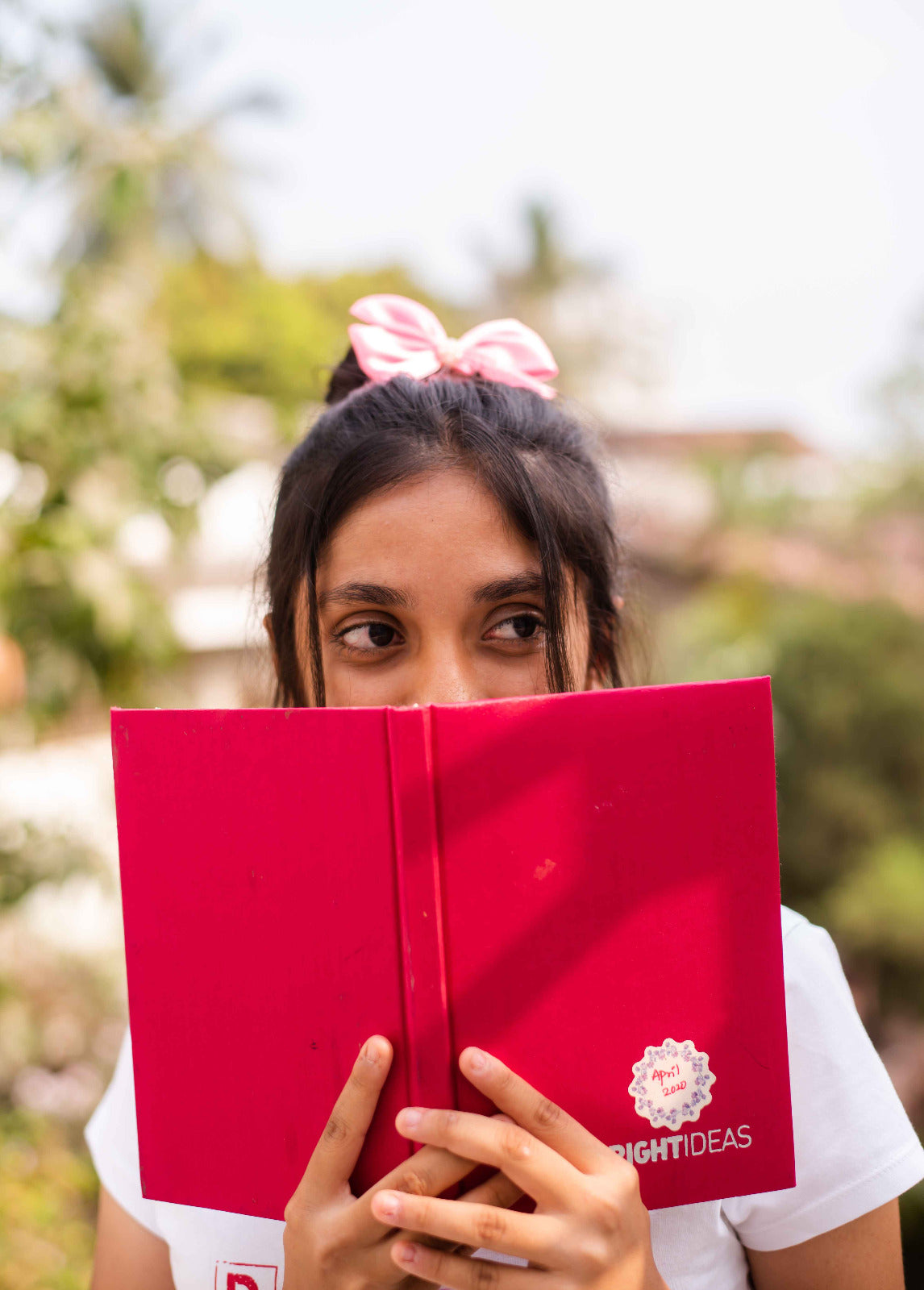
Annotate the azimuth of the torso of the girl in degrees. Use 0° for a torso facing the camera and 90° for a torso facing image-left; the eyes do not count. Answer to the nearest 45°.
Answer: approximately 0°

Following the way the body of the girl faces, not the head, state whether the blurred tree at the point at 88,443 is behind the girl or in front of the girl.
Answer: behind
